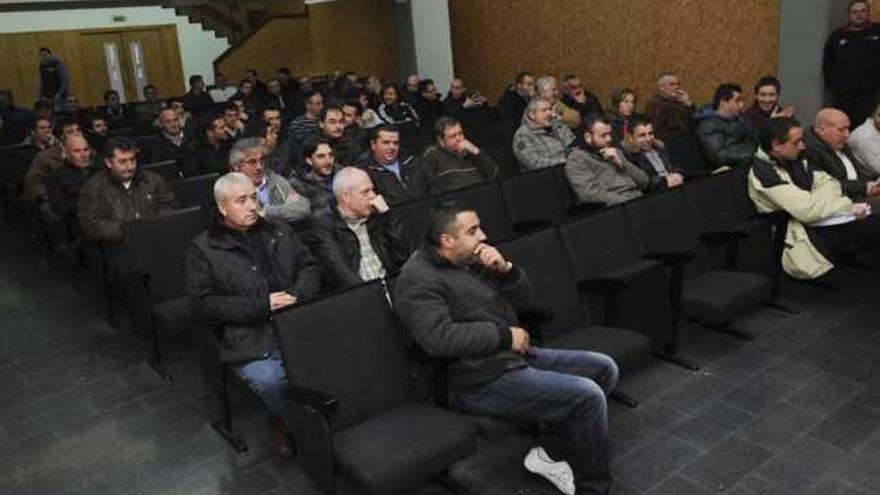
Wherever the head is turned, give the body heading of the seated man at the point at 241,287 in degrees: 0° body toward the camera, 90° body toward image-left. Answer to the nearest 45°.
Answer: approximately 315°

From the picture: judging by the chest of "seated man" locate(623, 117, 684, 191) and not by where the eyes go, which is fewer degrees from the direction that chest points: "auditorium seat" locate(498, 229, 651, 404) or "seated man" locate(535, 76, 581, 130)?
the auditorium seat

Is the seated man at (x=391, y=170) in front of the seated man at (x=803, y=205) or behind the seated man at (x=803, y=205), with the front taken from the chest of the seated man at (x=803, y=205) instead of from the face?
behind
